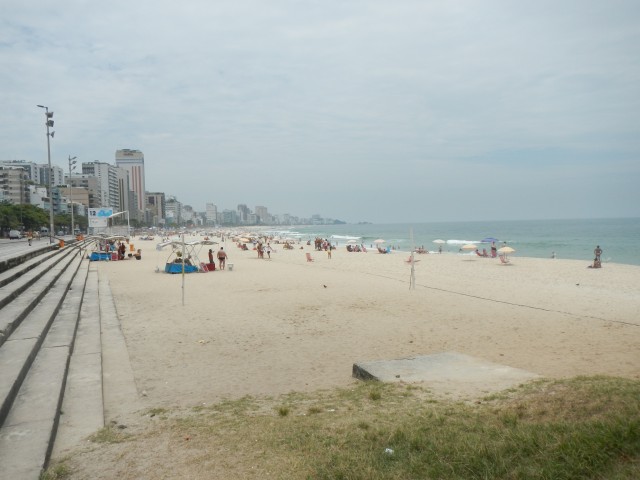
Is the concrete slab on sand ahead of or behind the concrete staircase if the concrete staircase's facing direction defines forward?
ahead

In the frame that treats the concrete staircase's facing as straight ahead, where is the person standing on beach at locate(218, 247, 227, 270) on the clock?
The person standing on beach is roughly at 10 o'clock from the concrete staircase.

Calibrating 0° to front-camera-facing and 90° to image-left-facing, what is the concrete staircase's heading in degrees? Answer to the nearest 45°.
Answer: approximately 270°
